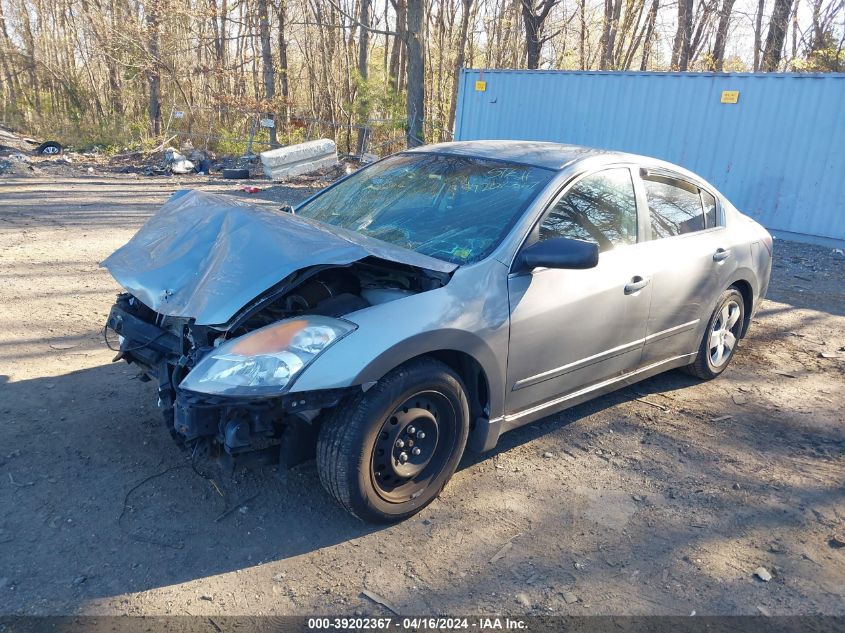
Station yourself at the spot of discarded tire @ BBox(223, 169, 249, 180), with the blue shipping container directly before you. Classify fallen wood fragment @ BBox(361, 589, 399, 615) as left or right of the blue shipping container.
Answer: right

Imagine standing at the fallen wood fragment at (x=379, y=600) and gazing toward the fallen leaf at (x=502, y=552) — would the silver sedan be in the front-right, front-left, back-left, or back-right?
front-left

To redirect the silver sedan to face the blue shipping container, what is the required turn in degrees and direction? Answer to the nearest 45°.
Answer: approximately 180°

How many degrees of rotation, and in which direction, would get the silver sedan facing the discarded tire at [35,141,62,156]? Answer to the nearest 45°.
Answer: approximately 90° to its right

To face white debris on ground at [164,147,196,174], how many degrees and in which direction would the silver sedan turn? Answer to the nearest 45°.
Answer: approximately 90° to its right

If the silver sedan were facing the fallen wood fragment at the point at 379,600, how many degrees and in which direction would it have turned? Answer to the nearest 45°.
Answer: approximately 45° to its left

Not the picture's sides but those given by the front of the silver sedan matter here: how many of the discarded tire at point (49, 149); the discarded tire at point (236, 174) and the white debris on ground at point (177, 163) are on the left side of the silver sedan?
0
